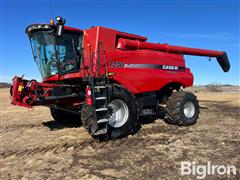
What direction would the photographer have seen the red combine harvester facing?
facing the viewer and to the left of the viewer
